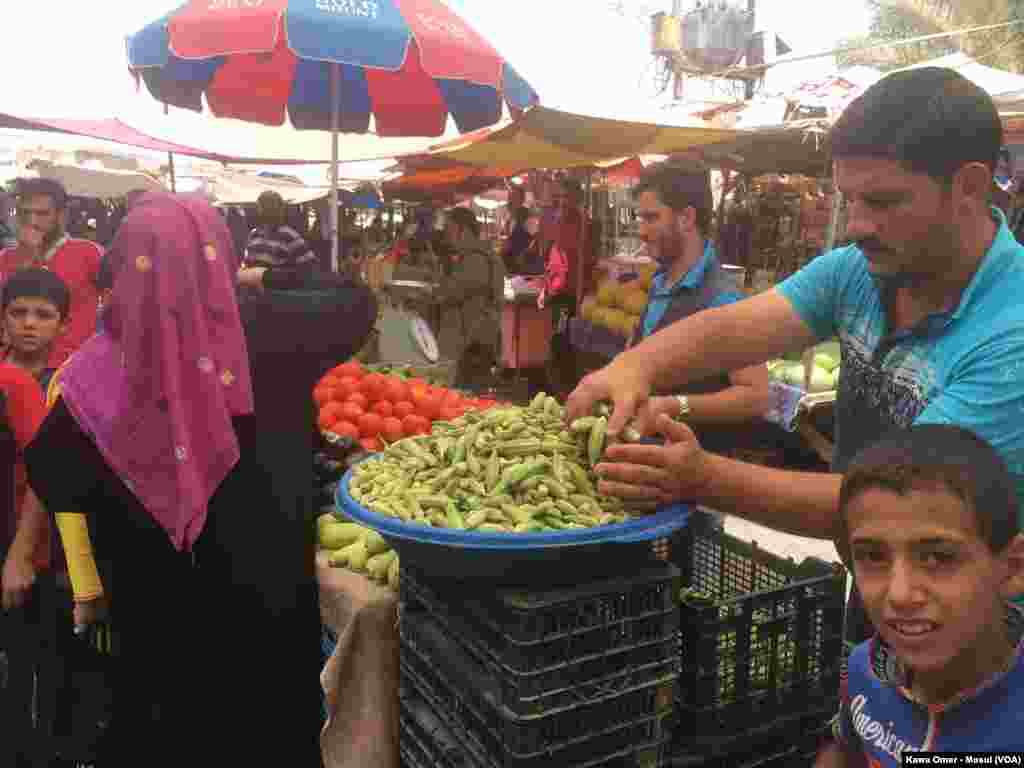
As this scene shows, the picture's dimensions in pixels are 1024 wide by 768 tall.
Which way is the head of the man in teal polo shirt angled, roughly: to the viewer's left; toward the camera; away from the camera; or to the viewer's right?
to the viewer's left

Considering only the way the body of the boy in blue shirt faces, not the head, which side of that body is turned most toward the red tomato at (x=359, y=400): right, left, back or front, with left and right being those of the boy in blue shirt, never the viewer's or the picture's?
right

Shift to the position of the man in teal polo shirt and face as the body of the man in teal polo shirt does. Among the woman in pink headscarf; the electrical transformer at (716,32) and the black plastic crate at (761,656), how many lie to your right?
1

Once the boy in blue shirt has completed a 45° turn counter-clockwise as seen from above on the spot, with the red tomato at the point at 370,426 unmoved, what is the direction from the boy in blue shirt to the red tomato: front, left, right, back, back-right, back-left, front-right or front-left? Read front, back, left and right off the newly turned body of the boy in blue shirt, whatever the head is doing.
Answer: back-right

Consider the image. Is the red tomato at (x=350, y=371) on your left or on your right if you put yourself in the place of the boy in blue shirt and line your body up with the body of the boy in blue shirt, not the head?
on your right

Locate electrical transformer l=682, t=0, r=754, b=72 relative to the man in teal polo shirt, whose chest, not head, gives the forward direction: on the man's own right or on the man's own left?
on the man's own right

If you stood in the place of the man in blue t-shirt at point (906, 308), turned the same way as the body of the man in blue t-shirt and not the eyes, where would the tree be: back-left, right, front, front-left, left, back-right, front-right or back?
back-right

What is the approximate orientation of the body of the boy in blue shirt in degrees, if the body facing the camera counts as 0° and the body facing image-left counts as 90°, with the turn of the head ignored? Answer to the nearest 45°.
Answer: approximately 45°

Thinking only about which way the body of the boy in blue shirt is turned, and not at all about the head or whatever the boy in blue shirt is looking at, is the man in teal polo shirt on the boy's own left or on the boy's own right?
on the boy's own right

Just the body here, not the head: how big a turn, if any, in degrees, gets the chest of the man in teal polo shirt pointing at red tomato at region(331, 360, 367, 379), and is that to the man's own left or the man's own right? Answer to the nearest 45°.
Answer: approximately 45° to the man's own right

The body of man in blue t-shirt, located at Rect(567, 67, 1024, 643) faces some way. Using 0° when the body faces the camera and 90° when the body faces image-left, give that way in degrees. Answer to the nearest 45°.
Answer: approximately 45°

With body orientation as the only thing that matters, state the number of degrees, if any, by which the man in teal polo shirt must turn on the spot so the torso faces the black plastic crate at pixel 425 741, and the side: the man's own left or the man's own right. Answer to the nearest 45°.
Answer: approximately 90° to the man's own left

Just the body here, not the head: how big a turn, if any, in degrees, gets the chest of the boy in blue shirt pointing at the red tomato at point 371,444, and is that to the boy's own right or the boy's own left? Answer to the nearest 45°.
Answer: approximately 90° to the boy's own right
